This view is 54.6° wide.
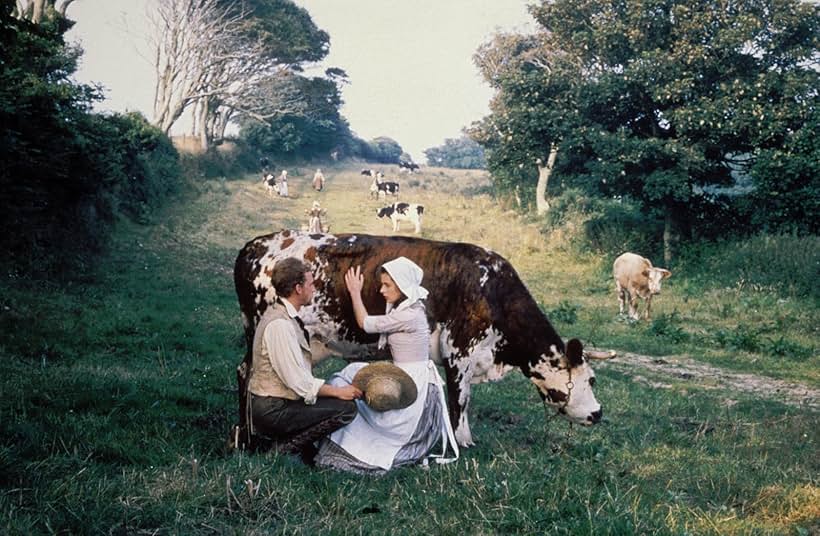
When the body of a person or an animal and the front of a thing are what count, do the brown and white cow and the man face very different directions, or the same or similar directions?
same or similar directions

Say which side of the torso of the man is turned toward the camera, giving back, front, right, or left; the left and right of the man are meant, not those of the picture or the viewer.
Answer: right

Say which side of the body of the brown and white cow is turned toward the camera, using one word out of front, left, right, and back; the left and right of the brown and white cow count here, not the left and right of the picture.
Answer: right

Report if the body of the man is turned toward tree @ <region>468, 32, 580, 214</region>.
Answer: no

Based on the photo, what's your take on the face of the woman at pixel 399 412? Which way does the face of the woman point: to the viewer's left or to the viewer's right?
to the viewer's left

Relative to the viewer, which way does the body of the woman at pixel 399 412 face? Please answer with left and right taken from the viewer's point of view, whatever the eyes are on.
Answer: facing to the left of the viewer

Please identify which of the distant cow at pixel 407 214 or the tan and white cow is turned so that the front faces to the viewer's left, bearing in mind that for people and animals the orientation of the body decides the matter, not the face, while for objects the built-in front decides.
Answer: the distant cow

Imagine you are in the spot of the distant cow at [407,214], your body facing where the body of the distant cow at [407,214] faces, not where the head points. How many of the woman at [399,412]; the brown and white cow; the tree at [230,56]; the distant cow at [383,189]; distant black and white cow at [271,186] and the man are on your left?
3

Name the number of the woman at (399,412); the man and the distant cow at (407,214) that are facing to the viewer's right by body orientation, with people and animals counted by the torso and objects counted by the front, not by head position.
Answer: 1

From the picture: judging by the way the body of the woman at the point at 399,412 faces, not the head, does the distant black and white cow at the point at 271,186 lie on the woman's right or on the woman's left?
on the woman's right
